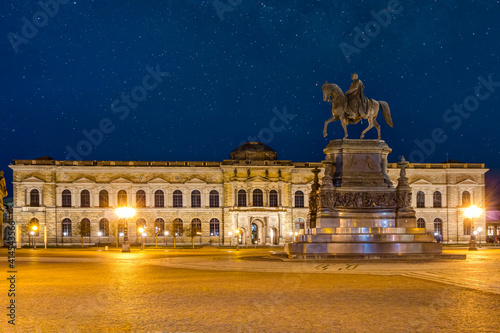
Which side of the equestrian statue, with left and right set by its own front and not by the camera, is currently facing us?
left
